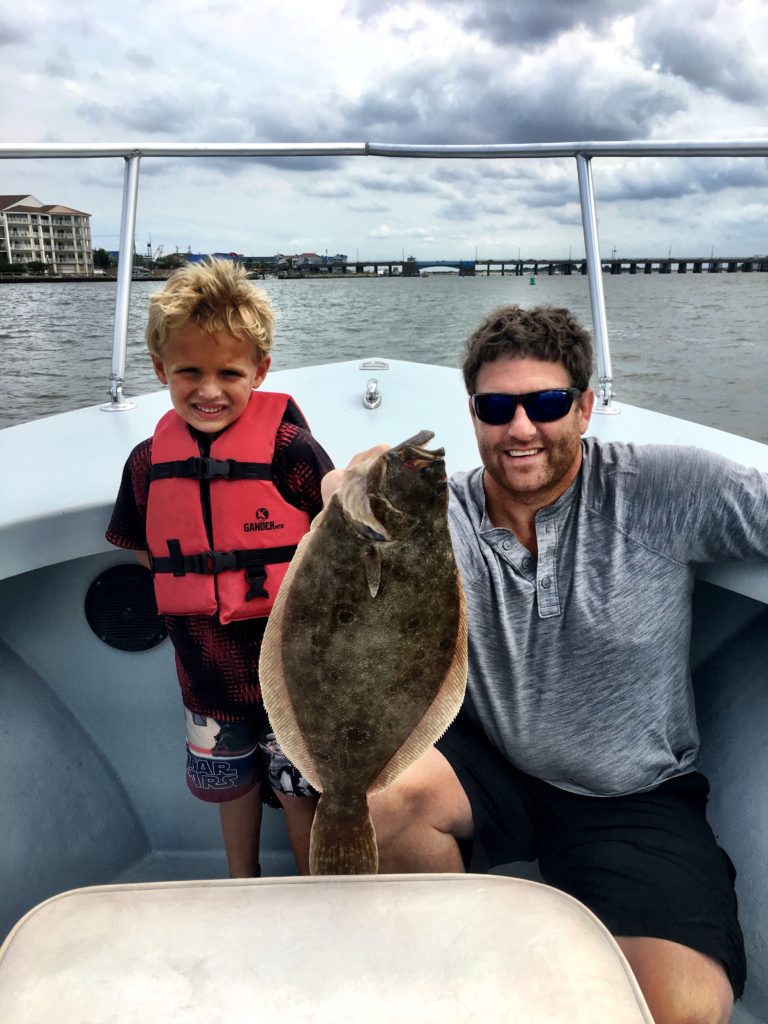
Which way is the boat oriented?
away from the camera

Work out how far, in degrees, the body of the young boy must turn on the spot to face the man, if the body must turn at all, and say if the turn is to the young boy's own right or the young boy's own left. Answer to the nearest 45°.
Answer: approximately 90° to the young boy's own left

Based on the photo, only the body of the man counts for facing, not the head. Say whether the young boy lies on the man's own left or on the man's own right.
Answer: on the man's own right

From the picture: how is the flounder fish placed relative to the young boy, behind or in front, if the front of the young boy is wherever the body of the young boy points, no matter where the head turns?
in front

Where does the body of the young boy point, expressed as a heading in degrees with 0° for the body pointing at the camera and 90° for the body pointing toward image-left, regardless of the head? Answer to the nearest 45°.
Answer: approximately 0°

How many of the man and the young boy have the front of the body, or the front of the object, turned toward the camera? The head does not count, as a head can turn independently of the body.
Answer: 2
